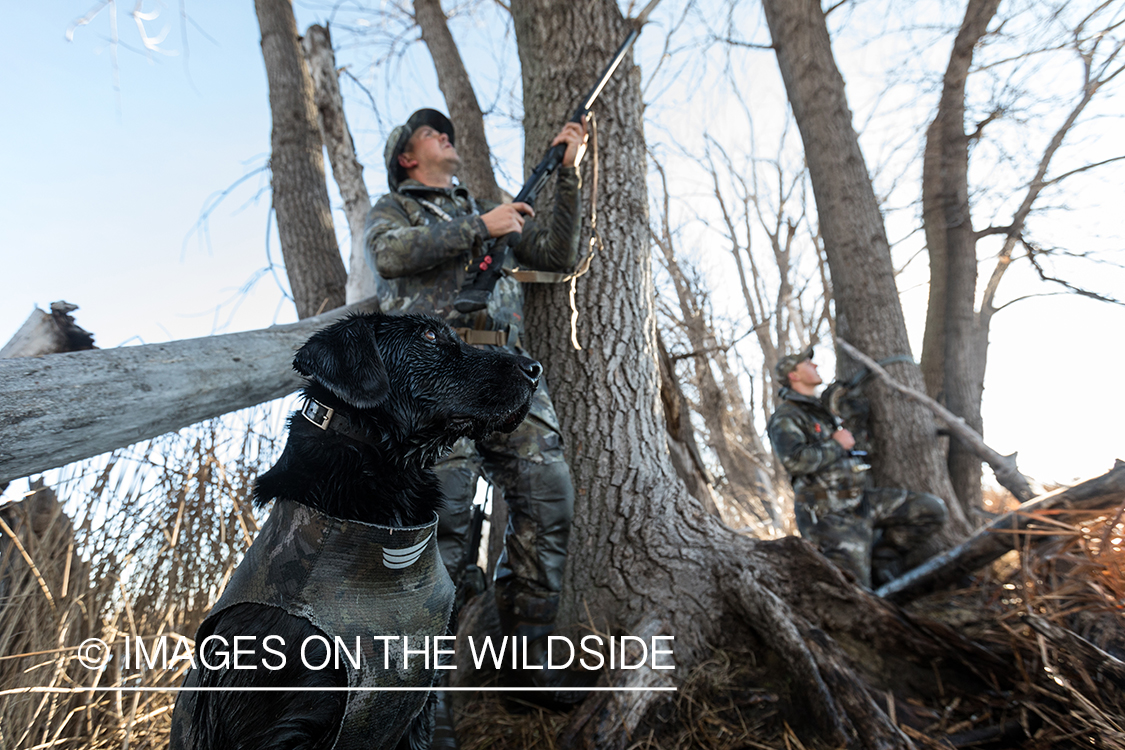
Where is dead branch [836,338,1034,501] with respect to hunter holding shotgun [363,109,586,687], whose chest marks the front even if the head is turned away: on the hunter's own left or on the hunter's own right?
on the hunter's own left

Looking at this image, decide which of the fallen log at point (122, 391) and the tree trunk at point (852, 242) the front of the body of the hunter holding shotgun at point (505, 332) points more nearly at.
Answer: the tree trunk

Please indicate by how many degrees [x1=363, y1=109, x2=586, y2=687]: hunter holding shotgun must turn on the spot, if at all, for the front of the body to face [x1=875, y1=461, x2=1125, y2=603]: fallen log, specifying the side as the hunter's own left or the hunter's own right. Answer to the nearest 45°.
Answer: approximately 45° to the hunter's own left

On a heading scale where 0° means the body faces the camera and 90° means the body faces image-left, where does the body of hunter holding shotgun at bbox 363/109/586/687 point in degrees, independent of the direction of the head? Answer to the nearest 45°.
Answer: approximately 315°

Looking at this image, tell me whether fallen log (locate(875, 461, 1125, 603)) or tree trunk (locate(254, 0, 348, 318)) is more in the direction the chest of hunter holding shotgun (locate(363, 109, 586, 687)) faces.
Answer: the fallen log

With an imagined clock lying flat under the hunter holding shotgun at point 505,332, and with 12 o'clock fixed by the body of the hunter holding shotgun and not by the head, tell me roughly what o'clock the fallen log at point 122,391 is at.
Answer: The fallen log is roughly at 4 o'clock from the hunter holding shotgun.

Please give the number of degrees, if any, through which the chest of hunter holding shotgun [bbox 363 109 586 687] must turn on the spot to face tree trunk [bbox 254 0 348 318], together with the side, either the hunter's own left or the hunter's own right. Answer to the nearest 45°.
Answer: approximately 180°
